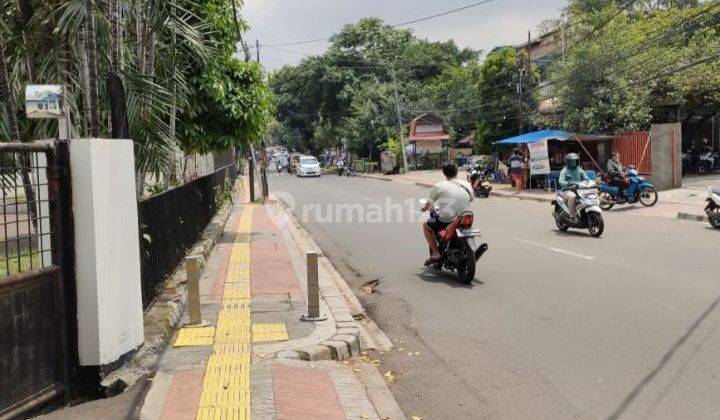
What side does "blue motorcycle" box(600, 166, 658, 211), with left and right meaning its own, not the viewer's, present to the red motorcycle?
right

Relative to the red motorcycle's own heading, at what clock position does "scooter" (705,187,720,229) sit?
The scooter is roughly at 3 o'clock from the red motorcycle.

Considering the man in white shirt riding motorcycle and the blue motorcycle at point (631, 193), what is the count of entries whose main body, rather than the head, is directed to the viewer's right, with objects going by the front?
1

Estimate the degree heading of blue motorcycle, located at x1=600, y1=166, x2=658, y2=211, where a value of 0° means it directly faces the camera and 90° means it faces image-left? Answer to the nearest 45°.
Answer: approximately 270°

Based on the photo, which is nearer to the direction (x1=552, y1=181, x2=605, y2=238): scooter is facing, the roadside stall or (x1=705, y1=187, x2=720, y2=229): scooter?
the scooter

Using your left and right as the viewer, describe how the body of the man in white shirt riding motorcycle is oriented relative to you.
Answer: facing away from the viewer and to the left of the viewer

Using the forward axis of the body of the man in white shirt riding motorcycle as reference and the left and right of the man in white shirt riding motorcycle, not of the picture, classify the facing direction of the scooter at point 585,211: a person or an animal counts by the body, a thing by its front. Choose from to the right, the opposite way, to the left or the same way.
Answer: the opposite way

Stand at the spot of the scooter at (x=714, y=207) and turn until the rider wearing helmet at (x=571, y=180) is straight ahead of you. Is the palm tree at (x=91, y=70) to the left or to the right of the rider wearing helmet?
left
